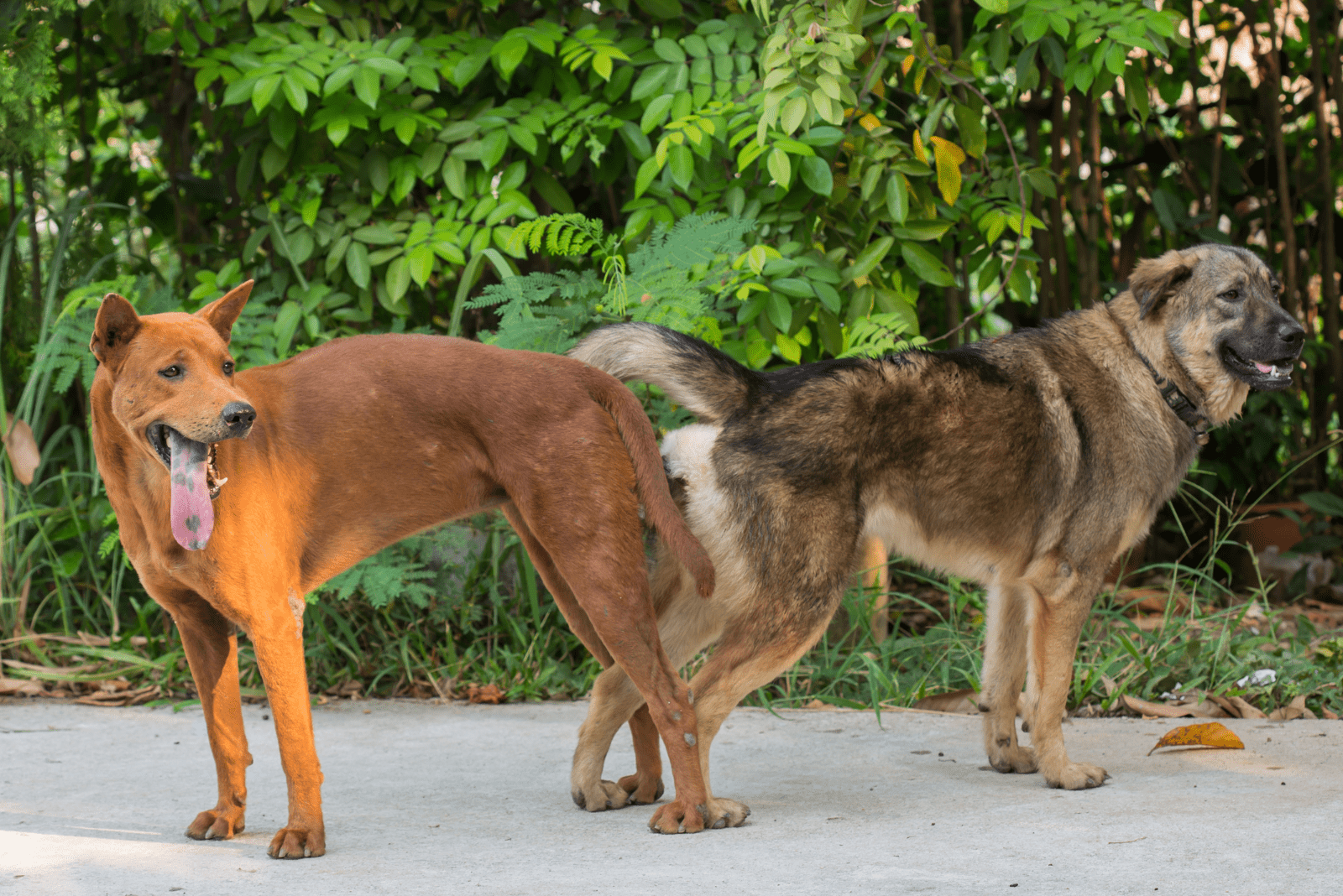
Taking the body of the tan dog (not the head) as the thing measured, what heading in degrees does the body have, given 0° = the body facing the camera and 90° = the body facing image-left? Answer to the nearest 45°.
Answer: approximately 270°

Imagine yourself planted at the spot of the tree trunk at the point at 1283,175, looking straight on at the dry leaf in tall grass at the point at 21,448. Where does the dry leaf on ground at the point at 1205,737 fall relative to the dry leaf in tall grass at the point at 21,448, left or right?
left

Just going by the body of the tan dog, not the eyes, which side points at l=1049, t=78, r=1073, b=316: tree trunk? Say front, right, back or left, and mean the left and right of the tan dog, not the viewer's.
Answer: left
